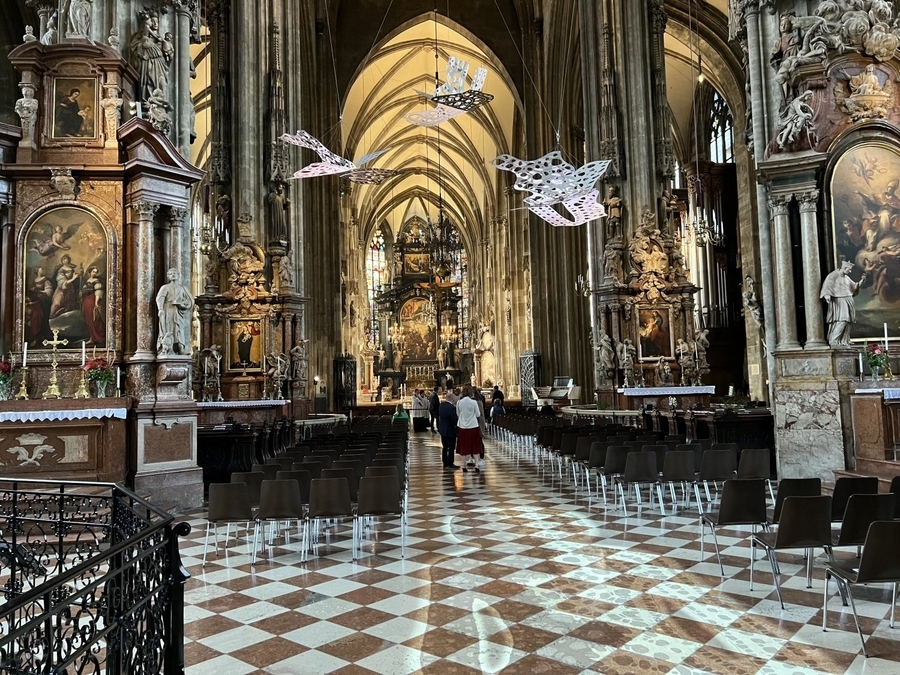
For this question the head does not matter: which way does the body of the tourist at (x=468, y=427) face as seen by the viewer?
away from the camera

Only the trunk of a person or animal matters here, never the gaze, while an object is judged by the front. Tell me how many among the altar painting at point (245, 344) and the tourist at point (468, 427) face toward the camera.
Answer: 1

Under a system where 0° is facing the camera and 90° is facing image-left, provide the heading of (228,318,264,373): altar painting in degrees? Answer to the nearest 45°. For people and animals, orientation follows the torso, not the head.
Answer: approximately 0°

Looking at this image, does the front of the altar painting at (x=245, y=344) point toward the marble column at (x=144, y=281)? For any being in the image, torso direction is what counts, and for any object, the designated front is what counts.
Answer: yes

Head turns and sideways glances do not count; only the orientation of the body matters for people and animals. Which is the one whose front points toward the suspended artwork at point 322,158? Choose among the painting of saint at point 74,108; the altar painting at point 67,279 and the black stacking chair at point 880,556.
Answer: the black stacking chair

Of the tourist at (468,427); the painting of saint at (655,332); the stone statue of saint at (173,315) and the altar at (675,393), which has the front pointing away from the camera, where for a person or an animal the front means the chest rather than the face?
the tourist

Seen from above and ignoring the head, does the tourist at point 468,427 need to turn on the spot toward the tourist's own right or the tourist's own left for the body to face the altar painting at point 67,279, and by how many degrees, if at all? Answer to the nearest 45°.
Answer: approximately 135° to the tourist's own left

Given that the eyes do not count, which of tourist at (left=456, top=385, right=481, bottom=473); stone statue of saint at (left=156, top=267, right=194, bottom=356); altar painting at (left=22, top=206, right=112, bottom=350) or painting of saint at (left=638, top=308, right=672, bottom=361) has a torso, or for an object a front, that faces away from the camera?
the tourist

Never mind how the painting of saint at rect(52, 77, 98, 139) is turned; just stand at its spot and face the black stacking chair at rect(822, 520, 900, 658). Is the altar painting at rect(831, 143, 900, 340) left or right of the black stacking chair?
left
